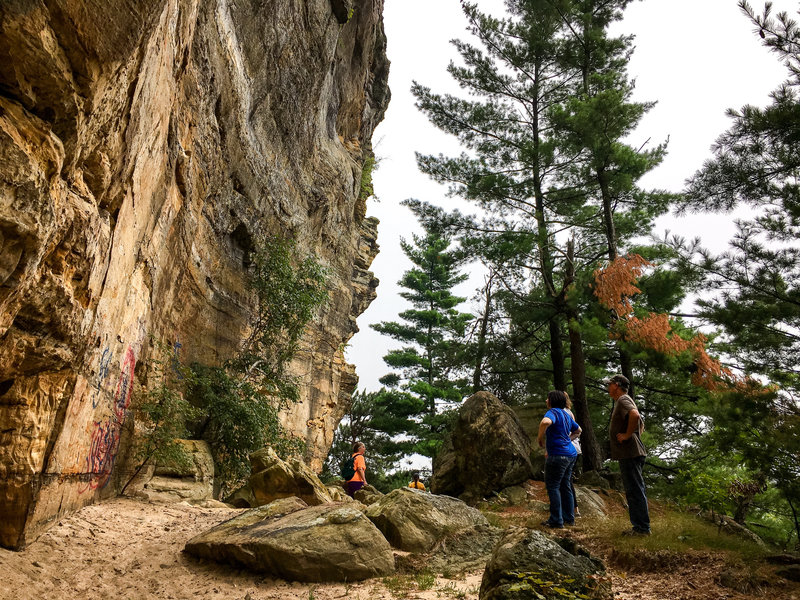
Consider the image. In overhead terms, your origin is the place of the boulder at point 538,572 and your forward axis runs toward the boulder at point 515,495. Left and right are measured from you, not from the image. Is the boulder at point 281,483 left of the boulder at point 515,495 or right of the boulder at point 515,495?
left

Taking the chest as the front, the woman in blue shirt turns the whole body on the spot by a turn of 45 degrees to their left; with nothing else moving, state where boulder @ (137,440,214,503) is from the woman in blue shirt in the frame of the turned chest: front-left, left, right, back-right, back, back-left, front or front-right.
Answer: front

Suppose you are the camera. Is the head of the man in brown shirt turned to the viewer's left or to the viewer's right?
to the viewer's left

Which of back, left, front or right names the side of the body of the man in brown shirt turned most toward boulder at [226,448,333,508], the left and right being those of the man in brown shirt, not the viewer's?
front

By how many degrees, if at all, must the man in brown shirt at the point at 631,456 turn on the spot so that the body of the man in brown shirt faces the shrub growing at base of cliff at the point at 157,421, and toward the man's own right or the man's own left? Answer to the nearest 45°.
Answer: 0° — they already face it

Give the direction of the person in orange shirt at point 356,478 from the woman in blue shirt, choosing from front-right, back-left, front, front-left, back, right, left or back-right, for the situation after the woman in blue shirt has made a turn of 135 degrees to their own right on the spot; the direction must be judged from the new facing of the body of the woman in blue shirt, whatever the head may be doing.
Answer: back-left

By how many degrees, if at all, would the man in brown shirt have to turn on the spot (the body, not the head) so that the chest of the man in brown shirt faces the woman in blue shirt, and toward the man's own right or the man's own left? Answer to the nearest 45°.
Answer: approximately 45° to the man's own right

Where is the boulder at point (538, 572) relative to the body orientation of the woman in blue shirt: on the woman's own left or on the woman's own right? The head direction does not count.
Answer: on the woman's own left

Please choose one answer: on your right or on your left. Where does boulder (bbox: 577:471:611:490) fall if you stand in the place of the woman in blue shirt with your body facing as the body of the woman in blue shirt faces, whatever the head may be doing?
on your right

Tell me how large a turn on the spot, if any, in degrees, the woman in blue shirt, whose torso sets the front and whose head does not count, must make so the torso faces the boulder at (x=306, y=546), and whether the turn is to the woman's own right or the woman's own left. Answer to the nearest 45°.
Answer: approximately 90° to the woman's own left

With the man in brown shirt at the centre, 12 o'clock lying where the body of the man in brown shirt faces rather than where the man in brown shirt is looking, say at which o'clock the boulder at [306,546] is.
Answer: The boulder is roughly at 11 o'clock from the man in brown shirt.

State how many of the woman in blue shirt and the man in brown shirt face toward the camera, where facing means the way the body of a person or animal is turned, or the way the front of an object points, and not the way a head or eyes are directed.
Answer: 0

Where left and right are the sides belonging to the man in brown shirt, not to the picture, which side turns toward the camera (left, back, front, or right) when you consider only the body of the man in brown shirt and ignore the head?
left

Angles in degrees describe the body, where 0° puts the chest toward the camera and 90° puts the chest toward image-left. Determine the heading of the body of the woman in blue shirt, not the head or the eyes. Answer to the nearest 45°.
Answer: approximately 135°

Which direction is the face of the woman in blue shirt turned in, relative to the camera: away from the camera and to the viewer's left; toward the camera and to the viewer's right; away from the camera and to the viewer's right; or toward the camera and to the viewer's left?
away from the camera and to the viewer's left

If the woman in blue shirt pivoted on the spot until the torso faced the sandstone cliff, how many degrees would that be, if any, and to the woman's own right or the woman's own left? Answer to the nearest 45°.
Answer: approximately 90° to the woman's own left
